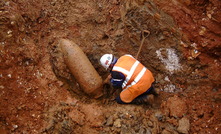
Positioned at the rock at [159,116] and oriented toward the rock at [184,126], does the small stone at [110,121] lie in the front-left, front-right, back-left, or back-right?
back-right

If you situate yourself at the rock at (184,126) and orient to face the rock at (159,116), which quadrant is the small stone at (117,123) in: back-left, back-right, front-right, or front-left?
front-left

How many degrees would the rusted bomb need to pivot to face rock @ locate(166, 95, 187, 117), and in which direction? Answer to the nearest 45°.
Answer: approximately 135° to its right

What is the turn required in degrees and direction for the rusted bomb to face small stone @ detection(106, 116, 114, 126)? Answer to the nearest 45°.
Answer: approximately 180°

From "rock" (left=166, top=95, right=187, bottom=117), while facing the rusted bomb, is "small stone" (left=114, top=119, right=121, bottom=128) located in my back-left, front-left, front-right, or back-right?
front-left

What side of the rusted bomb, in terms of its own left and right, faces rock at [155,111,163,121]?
back

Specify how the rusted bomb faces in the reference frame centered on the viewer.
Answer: facing away from the viewer and to the left of the viewer

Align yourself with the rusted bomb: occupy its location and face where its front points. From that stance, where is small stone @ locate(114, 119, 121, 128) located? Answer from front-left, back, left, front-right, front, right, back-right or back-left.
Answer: back

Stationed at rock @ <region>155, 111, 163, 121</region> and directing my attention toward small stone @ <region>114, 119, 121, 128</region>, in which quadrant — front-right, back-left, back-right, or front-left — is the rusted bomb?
front-right

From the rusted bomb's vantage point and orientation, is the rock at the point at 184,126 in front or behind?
behind
